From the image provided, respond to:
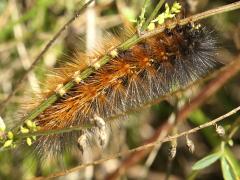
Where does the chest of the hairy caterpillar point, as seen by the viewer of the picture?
to the viewer's right
